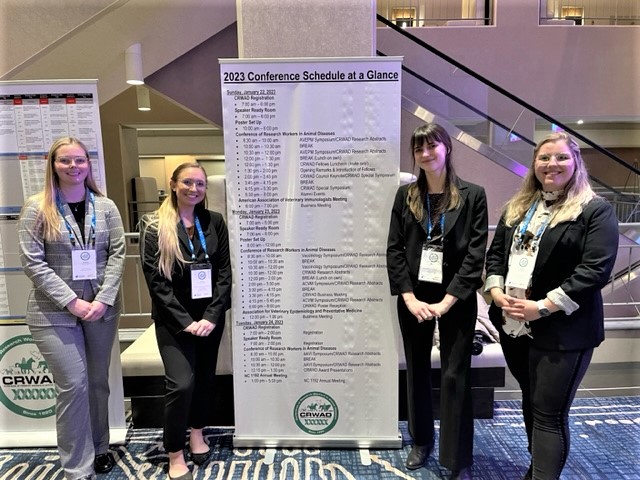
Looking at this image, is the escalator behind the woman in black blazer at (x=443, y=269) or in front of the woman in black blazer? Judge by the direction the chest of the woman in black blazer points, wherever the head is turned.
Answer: behind

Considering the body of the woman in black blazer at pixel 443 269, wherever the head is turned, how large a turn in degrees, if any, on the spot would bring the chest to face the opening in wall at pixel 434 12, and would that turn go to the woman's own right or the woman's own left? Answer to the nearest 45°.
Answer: approximately 180°

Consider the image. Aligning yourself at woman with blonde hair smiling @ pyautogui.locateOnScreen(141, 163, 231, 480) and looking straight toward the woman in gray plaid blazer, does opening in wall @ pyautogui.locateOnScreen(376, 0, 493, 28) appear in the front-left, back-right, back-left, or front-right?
back-right

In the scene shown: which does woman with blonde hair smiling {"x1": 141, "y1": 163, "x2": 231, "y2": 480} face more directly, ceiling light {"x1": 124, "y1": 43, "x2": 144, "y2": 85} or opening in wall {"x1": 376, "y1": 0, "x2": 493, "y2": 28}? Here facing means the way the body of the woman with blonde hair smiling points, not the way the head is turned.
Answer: the opening in wall

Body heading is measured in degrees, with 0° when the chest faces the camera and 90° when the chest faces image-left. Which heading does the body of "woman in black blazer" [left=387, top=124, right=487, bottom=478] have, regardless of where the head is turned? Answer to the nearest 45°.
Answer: approximately 0°

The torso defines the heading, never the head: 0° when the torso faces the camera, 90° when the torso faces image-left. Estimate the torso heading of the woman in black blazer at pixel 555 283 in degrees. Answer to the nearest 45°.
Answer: approximately 45°
